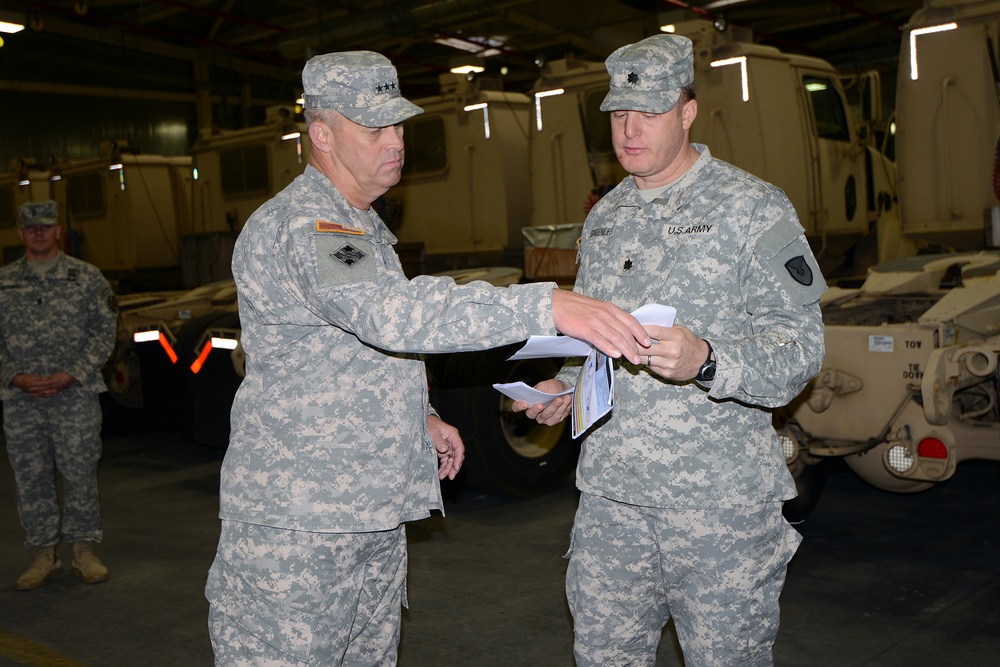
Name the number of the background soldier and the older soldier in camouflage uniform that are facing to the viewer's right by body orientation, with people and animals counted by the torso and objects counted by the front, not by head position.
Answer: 1

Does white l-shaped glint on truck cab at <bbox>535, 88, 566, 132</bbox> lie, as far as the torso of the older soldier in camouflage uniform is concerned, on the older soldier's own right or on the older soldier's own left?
on the older soldier's own left

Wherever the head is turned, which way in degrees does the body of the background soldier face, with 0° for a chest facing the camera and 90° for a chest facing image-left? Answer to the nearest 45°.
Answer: approximately 0°

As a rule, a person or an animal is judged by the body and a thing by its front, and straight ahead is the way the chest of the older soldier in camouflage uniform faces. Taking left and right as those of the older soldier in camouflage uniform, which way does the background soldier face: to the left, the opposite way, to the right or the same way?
to the right

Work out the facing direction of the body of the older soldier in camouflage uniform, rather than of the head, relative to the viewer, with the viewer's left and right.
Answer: facing to the right of the viewer

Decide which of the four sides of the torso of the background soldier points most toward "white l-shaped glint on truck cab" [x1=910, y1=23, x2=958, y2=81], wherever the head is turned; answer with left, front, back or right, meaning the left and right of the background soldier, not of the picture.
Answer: left
